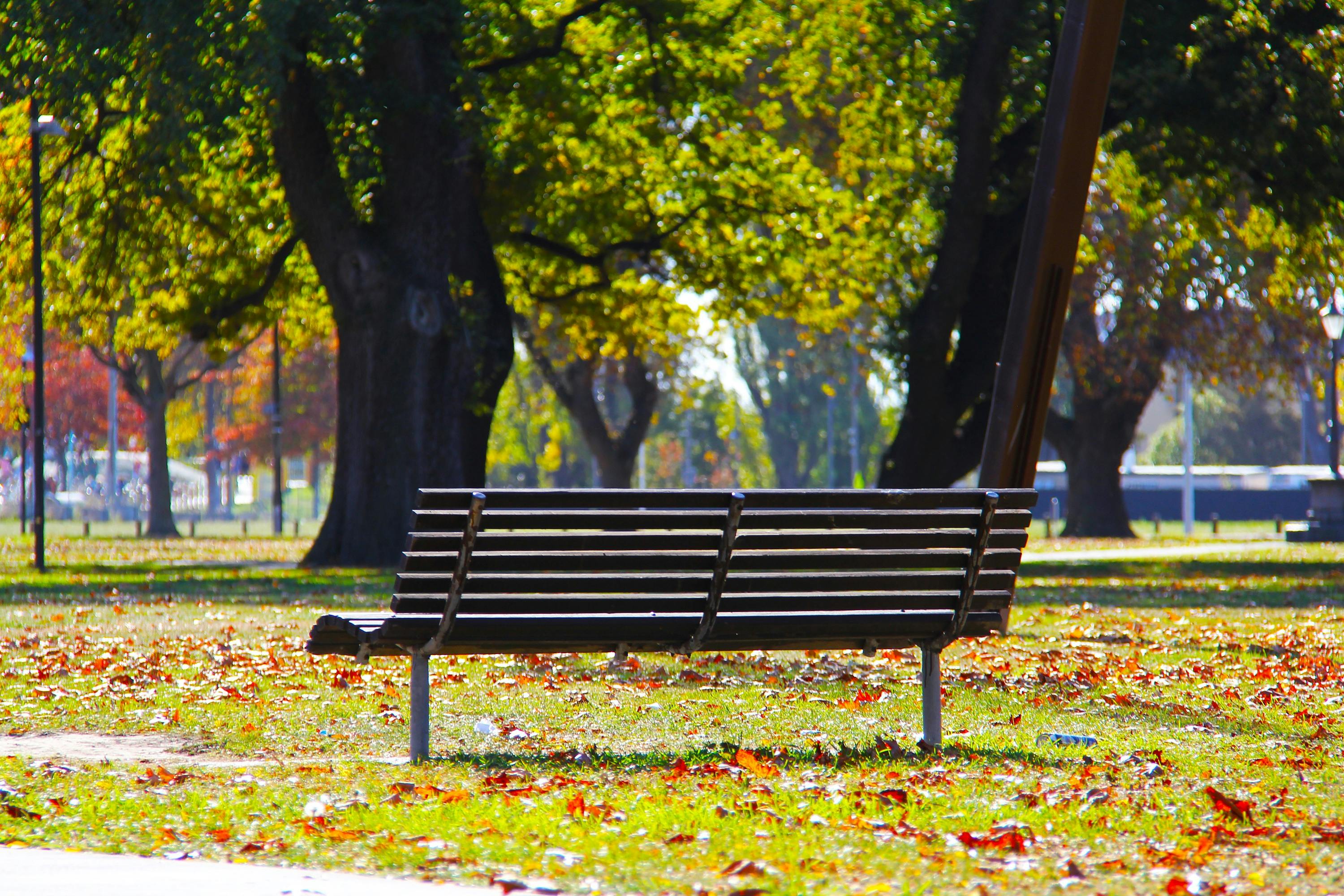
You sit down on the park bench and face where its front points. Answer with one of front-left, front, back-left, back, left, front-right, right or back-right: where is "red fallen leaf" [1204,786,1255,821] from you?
back

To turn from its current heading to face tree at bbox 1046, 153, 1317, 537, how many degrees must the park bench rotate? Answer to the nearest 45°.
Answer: approximately 45° to its right

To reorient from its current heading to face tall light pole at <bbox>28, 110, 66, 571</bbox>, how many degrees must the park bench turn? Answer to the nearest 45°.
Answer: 0° — it already faces it

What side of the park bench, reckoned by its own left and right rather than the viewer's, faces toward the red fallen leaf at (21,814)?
left

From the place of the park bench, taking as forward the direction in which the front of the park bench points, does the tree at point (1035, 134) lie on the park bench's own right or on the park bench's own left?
on the park bench's own right

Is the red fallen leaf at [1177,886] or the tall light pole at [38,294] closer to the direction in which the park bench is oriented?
the tall light pole

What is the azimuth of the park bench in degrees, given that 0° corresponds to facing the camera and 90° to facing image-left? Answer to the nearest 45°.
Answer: approximately 135°

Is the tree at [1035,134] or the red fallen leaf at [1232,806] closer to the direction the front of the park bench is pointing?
the tree

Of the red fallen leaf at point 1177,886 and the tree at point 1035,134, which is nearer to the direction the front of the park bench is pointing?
the tree

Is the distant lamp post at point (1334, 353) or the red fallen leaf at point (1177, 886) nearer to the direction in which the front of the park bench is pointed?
the distant lamp post

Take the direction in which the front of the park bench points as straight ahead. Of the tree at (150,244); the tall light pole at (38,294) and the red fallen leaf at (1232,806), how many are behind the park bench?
1
